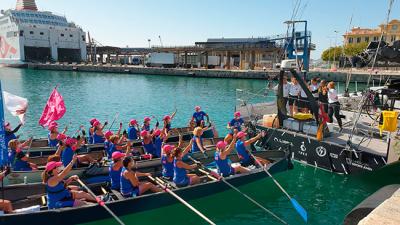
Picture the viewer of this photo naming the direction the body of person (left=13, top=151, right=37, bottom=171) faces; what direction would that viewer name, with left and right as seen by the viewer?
facing to the right of the viewer

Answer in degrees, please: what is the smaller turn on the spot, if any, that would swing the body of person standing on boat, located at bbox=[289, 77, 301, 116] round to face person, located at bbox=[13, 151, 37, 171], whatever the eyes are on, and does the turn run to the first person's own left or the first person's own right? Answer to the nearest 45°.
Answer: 0° — they already face them

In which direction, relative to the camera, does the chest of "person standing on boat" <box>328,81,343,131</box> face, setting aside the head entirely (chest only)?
to the viewer's left

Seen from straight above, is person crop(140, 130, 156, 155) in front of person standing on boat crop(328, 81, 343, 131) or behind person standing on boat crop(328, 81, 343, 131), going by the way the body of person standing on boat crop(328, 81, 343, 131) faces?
in front

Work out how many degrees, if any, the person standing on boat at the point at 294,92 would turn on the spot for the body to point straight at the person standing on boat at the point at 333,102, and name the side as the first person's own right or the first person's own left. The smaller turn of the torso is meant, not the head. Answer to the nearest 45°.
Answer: approximately 135° to the first person's own left

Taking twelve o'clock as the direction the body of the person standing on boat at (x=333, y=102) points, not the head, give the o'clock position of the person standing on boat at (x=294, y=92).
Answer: the person standing on boat at (x=294, y=92) is roughly at 12 o'clock from the person standing on boat at (x=333, y=102).

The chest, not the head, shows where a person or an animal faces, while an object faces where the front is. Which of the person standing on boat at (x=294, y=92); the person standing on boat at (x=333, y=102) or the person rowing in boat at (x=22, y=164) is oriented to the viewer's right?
the person rowing in boat at (x=22, y=164)

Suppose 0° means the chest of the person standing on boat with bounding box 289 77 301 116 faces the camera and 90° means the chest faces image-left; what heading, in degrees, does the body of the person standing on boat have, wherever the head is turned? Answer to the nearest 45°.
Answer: approximately 45°
